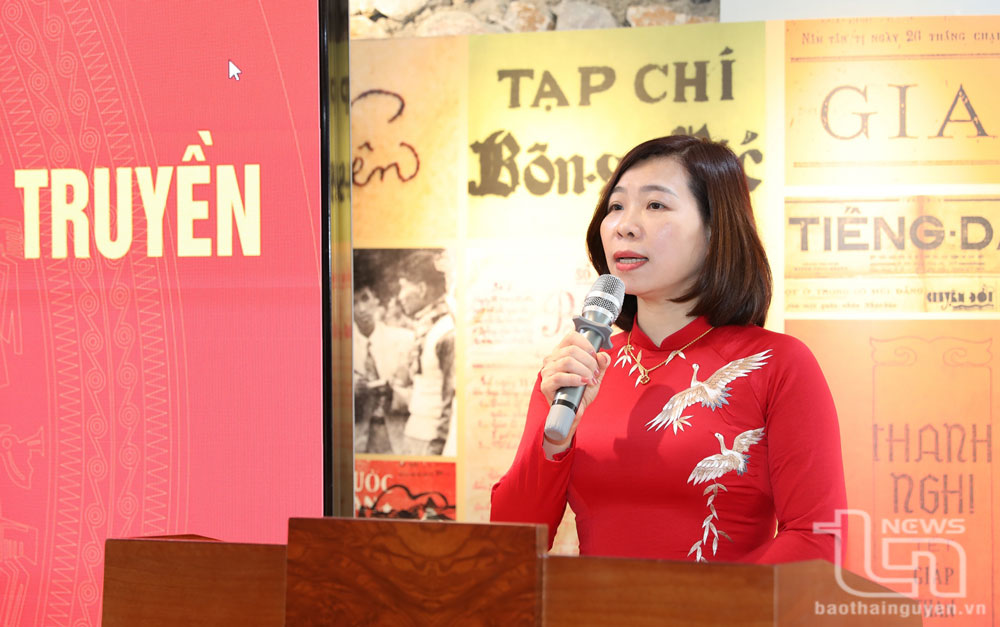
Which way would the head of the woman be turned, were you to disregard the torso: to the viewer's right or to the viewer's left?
to the viewer's left

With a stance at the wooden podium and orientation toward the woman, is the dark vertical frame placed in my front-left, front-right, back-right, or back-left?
front-left

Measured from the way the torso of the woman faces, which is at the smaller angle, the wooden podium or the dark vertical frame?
the wooden podium

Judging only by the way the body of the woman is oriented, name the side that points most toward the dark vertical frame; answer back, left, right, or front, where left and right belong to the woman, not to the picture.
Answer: right

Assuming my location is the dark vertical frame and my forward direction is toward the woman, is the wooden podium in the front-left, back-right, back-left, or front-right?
front-right

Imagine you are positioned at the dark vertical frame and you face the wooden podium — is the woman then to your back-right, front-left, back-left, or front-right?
front-left
